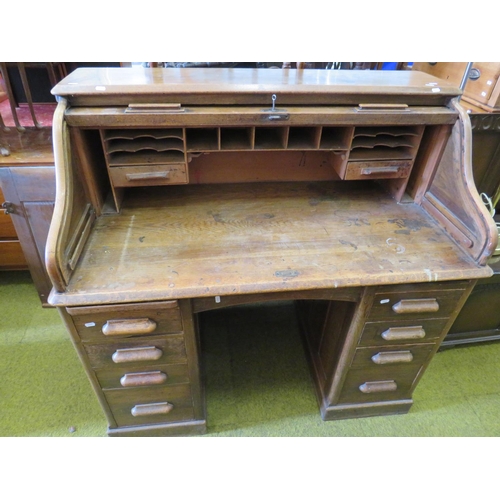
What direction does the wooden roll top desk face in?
toward the camera

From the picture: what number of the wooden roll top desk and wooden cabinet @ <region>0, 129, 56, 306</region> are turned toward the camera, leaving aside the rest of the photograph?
2

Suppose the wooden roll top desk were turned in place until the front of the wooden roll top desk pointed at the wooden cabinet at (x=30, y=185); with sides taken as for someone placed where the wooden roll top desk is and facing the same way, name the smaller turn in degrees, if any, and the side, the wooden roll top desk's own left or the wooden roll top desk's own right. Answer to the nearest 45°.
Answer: approximately 90° to the wooden roll top desk's own right

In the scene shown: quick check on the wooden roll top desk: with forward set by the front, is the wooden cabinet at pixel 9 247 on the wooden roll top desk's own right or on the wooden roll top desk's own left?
on the wooden roll top desk's own right

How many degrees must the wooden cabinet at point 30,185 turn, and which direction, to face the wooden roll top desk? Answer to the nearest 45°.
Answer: approximately 45° to its left

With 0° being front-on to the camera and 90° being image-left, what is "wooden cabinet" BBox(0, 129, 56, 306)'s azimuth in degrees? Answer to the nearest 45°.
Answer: approximately 0°
